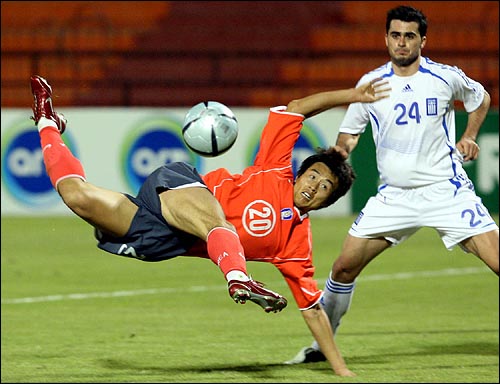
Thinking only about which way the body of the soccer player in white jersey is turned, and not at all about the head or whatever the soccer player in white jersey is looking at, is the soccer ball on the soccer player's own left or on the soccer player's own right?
on the soccer player's own right

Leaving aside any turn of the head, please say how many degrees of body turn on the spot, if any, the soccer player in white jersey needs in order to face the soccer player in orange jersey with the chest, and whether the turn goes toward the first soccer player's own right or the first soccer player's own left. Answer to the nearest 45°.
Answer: approximately 45° to the first soccer player's own right

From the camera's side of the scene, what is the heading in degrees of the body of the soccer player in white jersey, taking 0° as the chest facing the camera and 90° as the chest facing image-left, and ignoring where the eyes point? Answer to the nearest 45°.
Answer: approximately 0°
